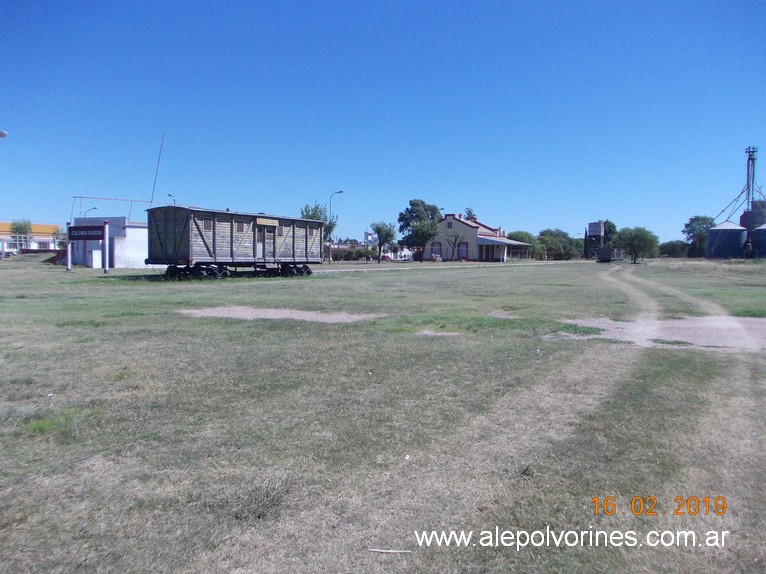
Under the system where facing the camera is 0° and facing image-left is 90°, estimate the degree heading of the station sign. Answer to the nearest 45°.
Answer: approximately 0°

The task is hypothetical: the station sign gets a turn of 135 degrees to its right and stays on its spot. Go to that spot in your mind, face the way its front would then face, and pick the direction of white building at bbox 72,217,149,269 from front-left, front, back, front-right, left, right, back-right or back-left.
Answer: front-right

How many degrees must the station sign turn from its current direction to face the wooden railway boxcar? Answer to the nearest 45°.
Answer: approximately 45° to its left
